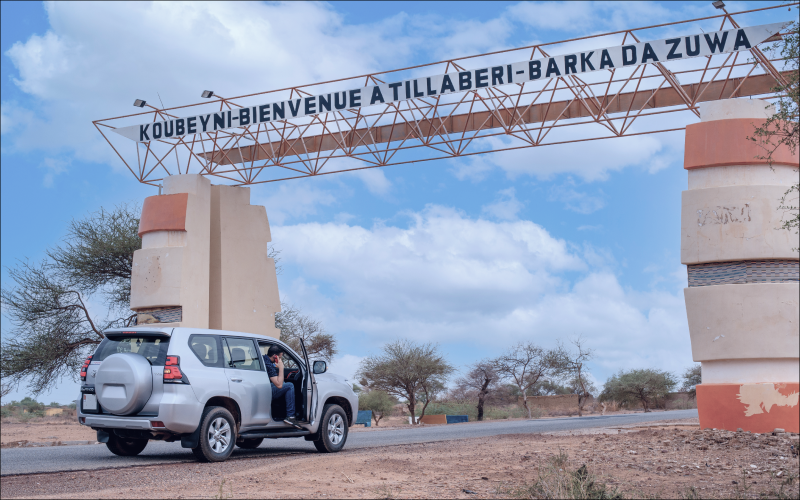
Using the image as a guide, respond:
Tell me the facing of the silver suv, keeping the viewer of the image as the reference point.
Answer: facing away from the viewer and to the right of the viewer

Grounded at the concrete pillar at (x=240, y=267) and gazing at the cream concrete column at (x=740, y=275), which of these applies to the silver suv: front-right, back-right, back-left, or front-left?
front-right

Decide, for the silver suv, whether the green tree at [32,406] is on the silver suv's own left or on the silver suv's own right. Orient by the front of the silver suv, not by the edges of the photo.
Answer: on the silver suv's own left

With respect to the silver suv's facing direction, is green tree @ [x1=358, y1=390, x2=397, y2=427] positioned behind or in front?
in front

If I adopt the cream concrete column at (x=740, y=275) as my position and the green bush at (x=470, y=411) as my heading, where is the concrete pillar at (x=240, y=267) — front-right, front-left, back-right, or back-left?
front-left

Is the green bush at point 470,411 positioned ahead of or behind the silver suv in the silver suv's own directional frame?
ahead

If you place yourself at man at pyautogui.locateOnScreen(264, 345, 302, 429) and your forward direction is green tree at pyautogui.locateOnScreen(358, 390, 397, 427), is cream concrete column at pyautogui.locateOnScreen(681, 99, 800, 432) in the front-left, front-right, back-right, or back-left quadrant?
front-right

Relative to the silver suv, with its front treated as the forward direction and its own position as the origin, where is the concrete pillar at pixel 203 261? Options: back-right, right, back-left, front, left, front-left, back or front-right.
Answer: front-left
